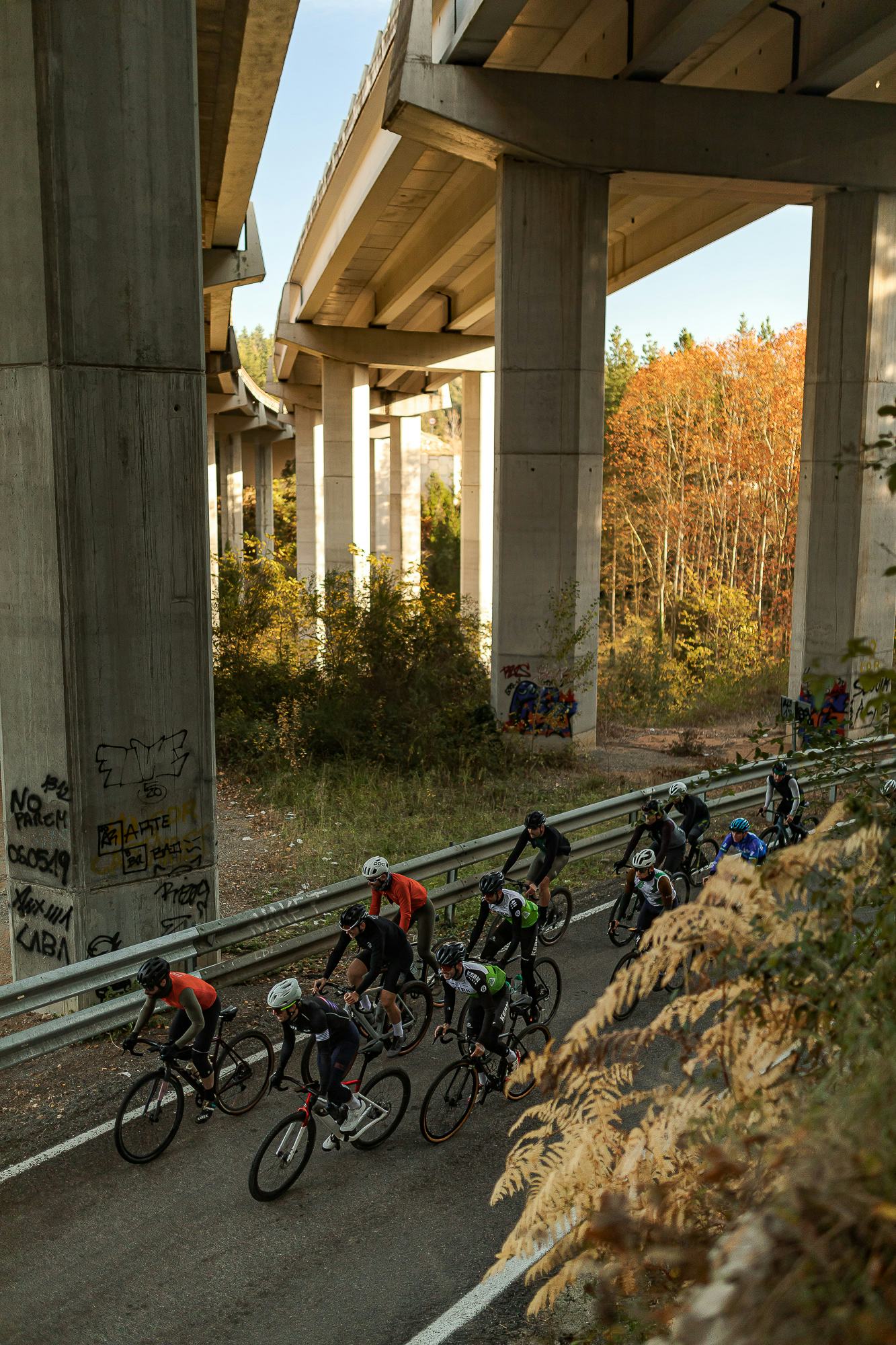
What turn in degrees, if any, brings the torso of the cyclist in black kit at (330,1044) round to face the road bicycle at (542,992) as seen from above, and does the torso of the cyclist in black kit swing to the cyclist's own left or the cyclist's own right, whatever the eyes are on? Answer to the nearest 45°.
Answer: approximately 180°

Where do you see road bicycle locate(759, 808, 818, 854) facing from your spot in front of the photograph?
facing the viewer and to the left of the viewer

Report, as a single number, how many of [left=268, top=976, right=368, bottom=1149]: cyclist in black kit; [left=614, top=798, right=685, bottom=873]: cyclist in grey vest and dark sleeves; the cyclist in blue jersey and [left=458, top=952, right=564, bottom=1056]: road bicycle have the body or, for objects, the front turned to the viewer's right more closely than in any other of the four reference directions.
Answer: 0

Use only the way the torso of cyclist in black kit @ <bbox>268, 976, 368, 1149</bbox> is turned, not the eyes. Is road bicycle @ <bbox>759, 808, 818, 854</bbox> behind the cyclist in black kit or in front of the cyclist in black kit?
behind

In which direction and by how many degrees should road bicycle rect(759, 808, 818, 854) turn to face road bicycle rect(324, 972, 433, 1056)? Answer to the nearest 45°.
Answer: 0° — it already faces it

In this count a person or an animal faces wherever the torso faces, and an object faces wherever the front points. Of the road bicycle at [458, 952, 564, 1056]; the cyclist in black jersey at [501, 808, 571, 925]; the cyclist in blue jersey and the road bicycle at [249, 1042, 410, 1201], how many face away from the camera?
0

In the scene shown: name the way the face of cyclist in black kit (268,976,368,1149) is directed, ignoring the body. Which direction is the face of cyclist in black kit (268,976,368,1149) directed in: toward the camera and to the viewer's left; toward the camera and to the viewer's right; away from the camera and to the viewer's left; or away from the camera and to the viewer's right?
toward the camera and to the viewer's left

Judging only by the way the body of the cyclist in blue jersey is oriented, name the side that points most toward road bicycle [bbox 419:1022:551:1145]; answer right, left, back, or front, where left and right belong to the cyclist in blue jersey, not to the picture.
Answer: front

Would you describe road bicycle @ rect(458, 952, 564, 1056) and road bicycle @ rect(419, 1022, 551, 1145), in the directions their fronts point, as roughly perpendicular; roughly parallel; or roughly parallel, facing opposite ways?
roughly parallel

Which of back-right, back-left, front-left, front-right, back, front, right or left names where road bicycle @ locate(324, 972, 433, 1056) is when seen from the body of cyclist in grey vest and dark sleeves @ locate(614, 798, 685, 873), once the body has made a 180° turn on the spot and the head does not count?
back

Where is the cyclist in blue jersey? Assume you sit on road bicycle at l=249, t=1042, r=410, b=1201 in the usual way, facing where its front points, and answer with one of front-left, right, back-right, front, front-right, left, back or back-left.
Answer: back

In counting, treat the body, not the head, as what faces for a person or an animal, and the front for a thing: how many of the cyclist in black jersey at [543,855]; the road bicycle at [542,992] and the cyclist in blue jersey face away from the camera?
0

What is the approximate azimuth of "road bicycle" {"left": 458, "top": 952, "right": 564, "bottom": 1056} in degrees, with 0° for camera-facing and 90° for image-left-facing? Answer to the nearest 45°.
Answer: approximately 45°

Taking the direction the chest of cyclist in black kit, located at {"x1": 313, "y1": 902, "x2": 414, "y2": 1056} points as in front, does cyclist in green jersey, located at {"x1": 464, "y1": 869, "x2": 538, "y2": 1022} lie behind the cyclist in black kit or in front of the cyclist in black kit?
behind

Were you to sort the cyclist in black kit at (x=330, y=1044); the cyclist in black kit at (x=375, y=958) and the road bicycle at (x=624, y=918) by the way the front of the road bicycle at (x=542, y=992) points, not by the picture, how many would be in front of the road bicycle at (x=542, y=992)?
2

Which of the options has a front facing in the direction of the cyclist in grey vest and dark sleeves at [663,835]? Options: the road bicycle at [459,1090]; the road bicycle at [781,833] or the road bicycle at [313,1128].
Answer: the road bicycle at [781,833]

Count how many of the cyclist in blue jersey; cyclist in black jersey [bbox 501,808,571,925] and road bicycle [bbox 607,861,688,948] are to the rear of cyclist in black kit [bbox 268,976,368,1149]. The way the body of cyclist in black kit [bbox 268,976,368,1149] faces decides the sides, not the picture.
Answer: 3

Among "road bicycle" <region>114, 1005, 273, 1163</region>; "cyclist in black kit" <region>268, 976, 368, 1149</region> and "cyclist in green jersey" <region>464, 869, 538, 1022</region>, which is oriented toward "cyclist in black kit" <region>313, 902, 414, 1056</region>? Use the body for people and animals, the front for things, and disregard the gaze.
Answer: the cyclist in green jersey

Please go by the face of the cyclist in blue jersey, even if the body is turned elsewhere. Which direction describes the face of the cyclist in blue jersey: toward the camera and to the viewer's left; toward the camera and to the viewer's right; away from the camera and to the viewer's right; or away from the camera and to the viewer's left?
toward the camera and to the viewer's left

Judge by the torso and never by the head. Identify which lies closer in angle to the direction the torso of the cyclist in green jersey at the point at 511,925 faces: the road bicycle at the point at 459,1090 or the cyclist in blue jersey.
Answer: the road bicycle

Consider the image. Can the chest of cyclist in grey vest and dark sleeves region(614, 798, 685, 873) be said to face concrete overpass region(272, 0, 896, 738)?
no

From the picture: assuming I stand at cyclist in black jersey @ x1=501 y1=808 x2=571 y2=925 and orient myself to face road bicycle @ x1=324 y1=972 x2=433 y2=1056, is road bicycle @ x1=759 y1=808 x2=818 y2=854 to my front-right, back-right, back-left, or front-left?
back-left

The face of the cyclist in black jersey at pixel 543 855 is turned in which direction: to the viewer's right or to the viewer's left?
to the viewer's left

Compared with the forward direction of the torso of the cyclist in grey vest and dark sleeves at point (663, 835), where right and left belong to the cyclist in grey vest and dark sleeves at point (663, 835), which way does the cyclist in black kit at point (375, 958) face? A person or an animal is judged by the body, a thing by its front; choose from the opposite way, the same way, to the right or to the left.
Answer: the same way

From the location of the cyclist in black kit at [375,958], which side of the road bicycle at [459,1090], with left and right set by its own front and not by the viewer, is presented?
right
